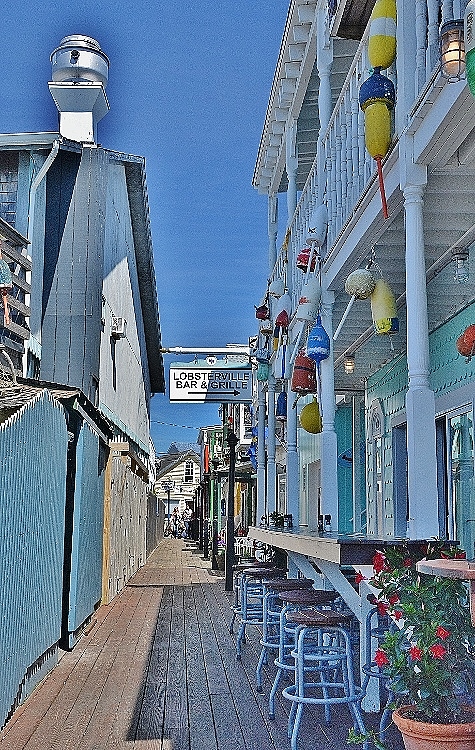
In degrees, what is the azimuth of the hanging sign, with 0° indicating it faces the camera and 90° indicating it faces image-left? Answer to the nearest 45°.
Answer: approximately 0°

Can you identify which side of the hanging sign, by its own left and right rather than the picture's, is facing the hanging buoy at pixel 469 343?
front

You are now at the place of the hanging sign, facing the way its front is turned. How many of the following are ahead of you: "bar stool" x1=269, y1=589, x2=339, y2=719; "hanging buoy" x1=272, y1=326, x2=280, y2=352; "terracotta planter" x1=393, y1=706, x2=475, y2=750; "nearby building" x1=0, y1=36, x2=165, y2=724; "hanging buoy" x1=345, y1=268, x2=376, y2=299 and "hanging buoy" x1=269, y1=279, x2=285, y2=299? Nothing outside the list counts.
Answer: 6

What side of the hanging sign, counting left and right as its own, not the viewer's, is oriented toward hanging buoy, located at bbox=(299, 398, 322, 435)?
front

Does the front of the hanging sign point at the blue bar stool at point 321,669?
yes

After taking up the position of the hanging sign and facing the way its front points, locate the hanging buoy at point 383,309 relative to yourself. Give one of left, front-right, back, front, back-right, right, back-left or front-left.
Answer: front

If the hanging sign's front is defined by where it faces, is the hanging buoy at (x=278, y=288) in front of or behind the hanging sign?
in front

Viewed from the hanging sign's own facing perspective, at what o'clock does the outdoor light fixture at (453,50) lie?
The outdoor light fixture is roughly at 12 o'clock from the hanging sign.

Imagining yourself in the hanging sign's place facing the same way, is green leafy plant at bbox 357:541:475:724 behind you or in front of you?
in front

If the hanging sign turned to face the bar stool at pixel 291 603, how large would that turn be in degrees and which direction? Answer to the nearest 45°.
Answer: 0° — it already faces it

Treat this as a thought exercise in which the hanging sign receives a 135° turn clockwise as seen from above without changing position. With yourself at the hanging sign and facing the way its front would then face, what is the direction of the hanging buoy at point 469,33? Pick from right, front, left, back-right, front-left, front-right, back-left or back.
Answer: back-left

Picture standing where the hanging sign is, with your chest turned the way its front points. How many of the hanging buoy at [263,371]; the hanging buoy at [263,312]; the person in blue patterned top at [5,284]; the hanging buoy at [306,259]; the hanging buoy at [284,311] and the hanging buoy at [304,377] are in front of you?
6

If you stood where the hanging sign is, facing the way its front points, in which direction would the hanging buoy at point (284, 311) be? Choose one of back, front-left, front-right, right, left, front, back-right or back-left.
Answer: front
